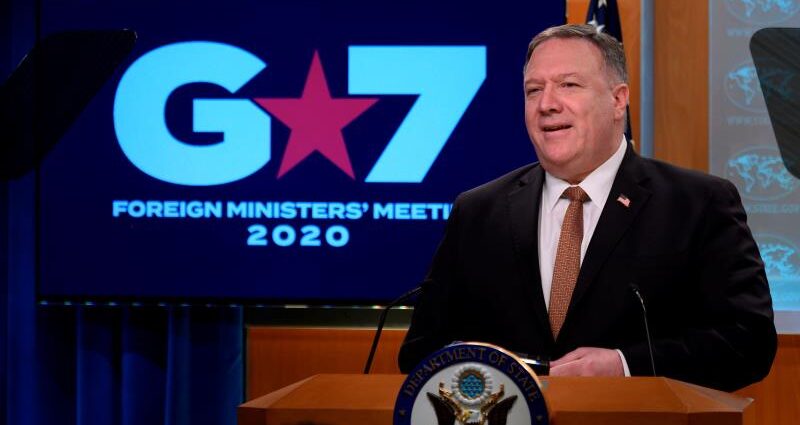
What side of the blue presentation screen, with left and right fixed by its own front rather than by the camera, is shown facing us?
front

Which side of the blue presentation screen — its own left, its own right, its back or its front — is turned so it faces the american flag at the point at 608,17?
left

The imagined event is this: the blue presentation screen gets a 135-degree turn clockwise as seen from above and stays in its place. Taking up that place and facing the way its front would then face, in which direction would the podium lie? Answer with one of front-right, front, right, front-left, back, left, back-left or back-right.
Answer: back-left

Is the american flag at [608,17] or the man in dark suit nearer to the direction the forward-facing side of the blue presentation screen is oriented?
the man in dark suit

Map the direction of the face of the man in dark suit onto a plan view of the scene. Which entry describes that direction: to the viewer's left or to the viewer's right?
to the viewer's left

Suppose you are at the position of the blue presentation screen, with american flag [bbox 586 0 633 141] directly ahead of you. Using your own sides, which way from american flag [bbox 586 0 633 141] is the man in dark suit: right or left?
right

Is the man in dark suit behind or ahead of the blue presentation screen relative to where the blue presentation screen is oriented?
ahead
